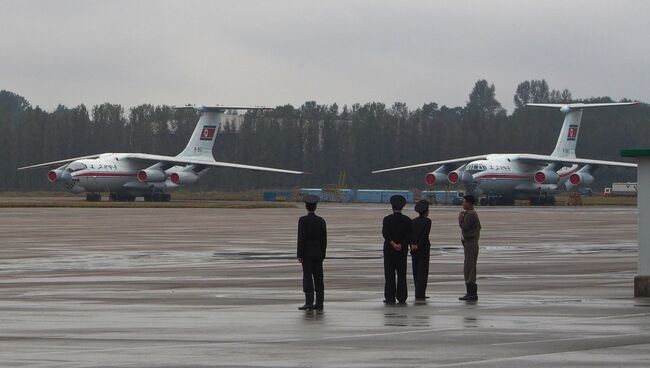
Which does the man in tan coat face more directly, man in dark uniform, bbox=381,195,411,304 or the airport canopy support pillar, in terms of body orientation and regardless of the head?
the man in dark uniform

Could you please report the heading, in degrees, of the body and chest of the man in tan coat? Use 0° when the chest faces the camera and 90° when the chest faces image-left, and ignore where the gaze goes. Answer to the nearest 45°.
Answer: approximately 90°

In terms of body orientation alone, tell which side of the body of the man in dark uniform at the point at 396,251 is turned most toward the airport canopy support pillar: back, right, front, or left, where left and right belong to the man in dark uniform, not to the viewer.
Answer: right

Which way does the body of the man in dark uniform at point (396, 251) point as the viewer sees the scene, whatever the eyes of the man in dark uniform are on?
away from the camera

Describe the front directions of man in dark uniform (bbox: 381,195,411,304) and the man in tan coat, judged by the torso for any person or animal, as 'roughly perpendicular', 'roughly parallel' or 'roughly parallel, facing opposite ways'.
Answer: roughly perpendicular

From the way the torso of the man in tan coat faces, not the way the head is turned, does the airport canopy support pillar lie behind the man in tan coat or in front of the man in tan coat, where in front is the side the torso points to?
behind

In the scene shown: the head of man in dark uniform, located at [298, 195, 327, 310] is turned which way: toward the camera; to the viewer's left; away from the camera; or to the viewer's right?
away from the camera

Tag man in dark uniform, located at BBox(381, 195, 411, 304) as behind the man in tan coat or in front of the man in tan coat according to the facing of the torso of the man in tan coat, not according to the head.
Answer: in front

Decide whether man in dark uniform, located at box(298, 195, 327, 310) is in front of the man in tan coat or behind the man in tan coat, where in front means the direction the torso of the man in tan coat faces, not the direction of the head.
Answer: in front

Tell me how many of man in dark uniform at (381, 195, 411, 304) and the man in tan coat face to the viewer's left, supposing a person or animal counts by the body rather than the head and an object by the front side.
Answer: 1

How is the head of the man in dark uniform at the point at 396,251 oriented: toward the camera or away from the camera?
away from the camera

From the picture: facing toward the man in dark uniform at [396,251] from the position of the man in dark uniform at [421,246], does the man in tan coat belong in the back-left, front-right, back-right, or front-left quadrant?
back-left
